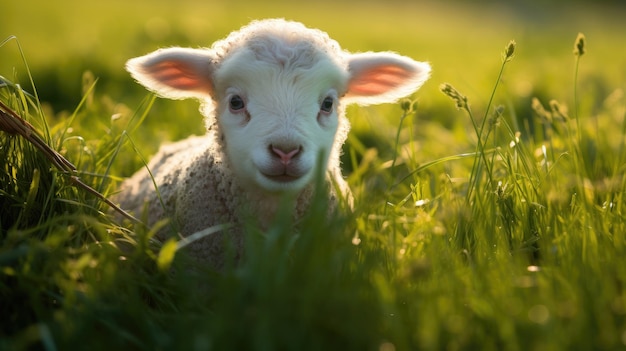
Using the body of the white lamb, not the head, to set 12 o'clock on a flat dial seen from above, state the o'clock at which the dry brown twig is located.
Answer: The dry brown twig is roughly at 4 o'clock from the white lamb.

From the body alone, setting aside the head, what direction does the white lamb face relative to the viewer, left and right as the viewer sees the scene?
facing the viewer and to the right of the viewer
